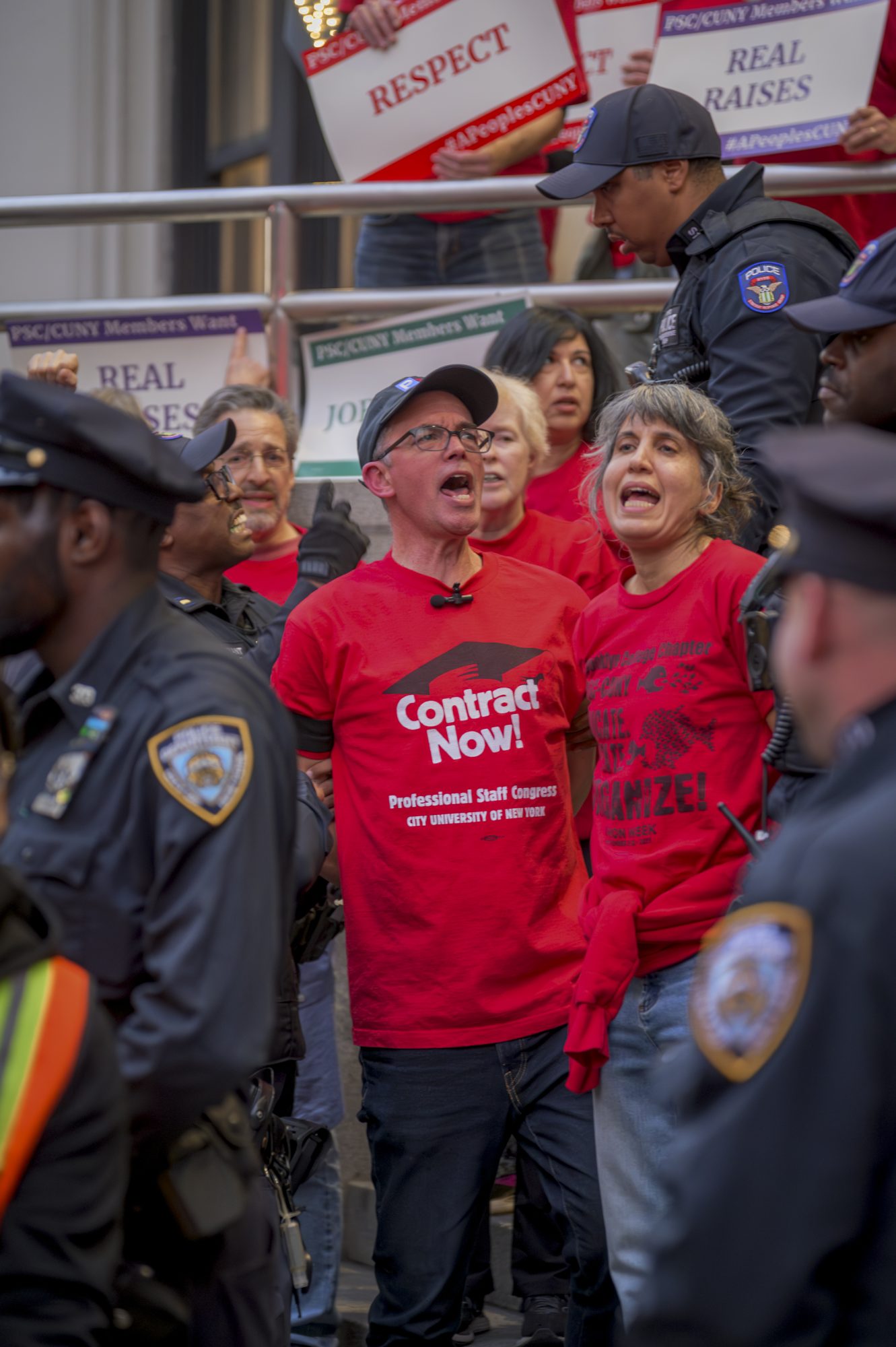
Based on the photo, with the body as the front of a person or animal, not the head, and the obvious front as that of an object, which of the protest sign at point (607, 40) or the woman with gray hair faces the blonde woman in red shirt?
the protest sign

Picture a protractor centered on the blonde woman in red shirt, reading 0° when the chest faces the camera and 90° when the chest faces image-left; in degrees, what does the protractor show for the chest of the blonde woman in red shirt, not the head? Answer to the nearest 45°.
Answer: approximately 45°

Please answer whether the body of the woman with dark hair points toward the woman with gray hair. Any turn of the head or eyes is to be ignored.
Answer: yes

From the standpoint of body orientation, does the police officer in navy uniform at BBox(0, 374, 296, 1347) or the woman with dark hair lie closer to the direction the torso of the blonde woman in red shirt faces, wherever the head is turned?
the police officer in navy uniform

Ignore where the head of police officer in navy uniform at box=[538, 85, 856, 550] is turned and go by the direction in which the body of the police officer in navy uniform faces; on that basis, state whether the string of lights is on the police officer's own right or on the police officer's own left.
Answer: on the police officer's own right

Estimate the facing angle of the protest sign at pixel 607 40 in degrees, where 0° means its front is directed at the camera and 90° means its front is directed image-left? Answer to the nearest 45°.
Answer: approximately 0°

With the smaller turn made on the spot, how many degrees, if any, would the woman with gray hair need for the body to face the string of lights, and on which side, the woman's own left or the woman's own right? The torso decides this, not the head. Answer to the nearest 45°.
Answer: approximately 90° to the woman's own right

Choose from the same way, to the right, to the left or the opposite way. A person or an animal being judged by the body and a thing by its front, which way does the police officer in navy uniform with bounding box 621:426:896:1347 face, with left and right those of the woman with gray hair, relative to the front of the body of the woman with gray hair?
to the right

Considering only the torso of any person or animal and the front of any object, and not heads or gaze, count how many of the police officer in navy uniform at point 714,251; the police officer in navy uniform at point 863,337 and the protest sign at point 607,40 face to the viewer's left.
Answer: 2

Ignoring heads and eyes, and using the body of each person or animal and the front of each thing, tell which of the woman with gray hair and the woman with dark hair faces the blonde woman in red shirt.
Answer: the woman with dark hair
